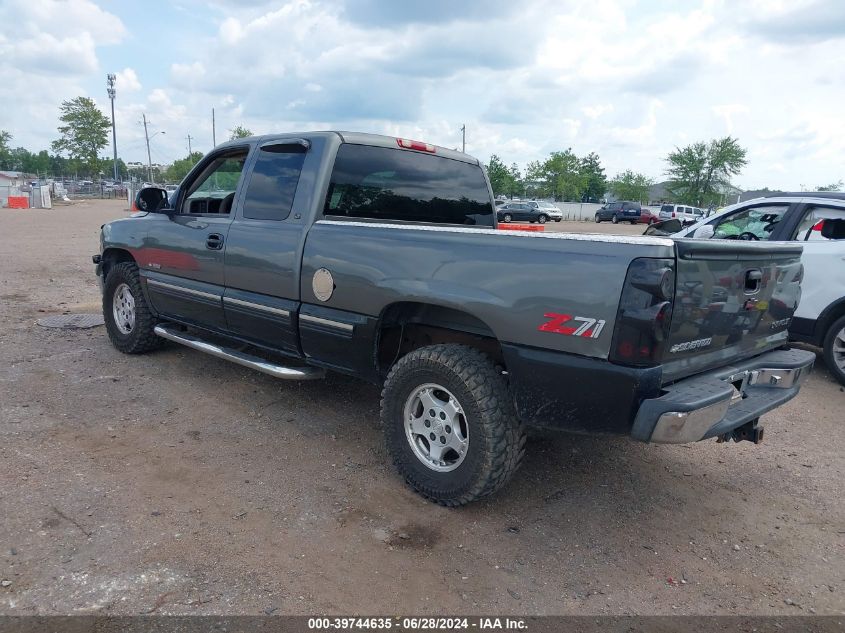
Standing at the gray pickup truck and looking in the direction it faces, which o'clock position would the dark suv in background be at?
The dark suv in background is roughly at 2 o'clock from the gray pickup truck.

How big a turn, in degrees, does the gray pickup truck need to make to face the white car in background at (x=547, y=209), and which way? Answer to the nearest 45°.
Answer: approximately 45° to its right

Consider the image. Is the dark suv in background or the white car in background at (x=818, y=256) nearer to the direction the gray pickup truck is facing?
the dark suv in background

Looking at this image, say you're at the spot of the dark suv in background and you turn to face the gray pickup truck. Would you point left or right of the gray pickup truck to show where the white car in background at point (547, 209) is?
right

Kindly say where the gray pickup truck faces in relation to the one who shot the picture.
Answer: facing away from the viewer and to the left of the viewer

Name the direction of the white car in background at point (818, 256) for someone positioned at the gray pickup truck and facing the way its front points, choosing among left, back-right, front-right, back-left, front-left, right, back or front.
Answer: right

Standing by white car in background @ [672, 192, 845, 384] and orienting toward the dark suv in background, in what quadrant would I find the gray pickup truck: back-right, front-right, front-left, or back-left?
back-left
